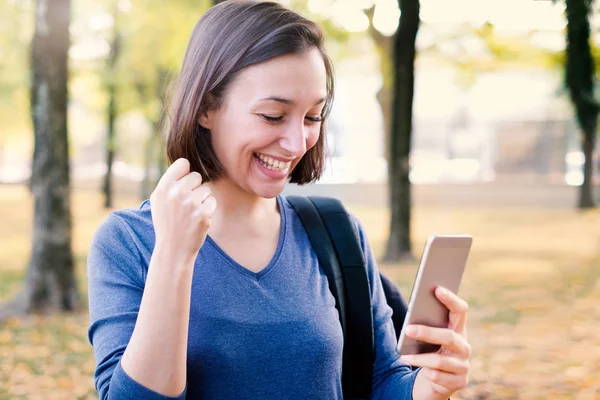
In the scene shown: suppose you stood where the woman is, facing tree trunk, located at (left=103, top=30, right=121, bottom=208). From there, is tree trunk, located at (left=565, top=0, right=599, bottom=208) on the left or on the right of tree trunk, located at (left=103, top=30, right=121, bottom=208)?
right

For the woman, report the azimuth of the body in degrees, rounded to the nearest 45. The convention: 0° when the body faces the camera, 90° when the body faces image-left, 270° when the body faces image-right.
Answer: approximately 315°

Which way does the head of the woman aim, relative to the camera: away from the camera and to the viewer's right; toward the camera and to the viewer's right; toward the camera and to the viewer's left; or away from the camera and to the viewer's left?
toward the camera and to the viewer's right

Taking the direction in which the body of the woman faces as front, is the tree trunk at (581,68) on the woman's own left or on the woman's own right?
on the woman's own left

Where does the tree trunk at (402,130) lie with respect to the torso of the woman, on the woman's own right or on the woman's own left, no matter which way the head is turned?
on the woman's own left

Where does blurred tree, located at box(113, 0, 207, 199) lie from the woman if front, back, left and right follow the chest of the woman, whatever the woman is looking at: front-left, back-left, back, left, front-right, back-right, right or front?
back-left

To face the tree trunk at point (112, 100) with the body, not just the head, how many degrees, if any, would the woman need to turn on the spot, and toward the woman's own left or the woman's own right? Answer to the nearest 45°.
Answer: approximately 135° to the woman's own left

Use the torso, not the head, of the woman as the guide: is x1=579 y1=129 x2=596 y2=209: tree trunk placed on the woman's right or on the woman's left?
on the woman's left
